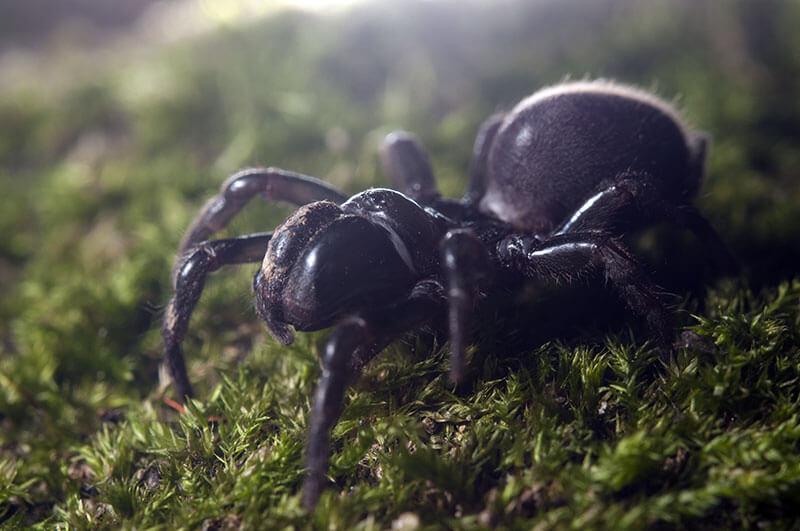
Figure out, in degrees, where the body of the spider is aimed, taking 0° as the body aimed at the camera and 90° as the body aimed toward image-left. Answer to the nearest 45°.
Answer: approximately 45°
